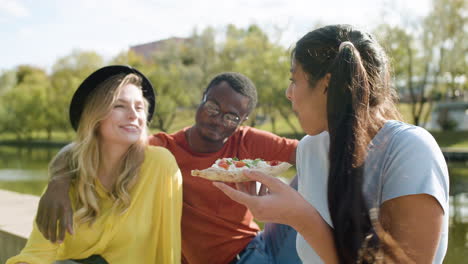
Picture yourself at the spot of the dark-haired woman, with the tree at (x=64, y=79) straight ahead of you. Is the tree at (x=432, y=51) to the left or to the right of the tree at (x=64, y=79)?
right

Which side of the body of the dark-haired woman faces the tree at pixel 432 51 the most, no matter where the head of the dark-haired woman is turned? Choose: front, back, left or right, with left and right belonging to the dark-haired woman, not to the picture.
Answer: right

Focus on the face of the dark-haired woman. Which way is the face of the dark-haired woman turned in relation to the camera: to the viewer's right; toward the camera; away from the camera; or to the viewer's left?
to the viewer's left

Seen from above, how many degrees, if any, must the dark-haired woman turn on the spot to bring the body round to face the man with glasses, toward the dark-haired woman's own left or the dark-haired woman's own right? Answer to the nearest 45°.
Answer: approximately 45° to the dark-haired woman's own right

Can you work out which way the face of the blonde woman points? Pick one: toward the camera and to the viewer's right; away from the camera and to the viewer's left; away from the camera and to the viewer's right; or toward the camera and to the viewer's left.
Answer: toward the camera and to the viewer's right

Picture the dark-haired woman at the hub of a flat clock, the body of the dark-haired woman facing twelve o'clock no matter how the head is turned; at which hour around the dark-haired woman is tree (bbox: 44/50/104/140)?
The tree is roughly at 2 o'clock from the dark-haired woman.

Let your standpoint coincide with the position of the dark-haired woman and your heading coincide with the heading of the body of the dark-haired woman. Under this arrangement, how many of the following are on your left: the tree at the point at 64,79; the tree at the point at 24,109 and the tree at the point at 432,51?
0

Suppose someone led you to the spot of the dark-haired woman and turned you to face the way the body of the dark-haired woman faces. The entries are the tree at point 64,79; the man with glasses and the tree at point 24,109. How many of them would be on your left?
0

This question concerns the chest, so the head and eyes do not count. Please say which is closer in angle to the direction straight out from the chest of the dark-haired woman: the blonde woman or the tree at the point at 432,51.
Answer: the blonde woman

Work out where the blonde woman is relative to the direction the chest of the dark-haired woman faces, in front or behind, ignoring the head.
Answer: in front

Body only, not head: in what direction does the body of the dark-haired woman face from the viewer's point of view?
to the viewer's left

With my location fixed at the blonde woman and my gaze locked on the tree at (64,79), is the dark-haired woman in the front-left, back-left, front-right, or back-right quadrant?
back-right
